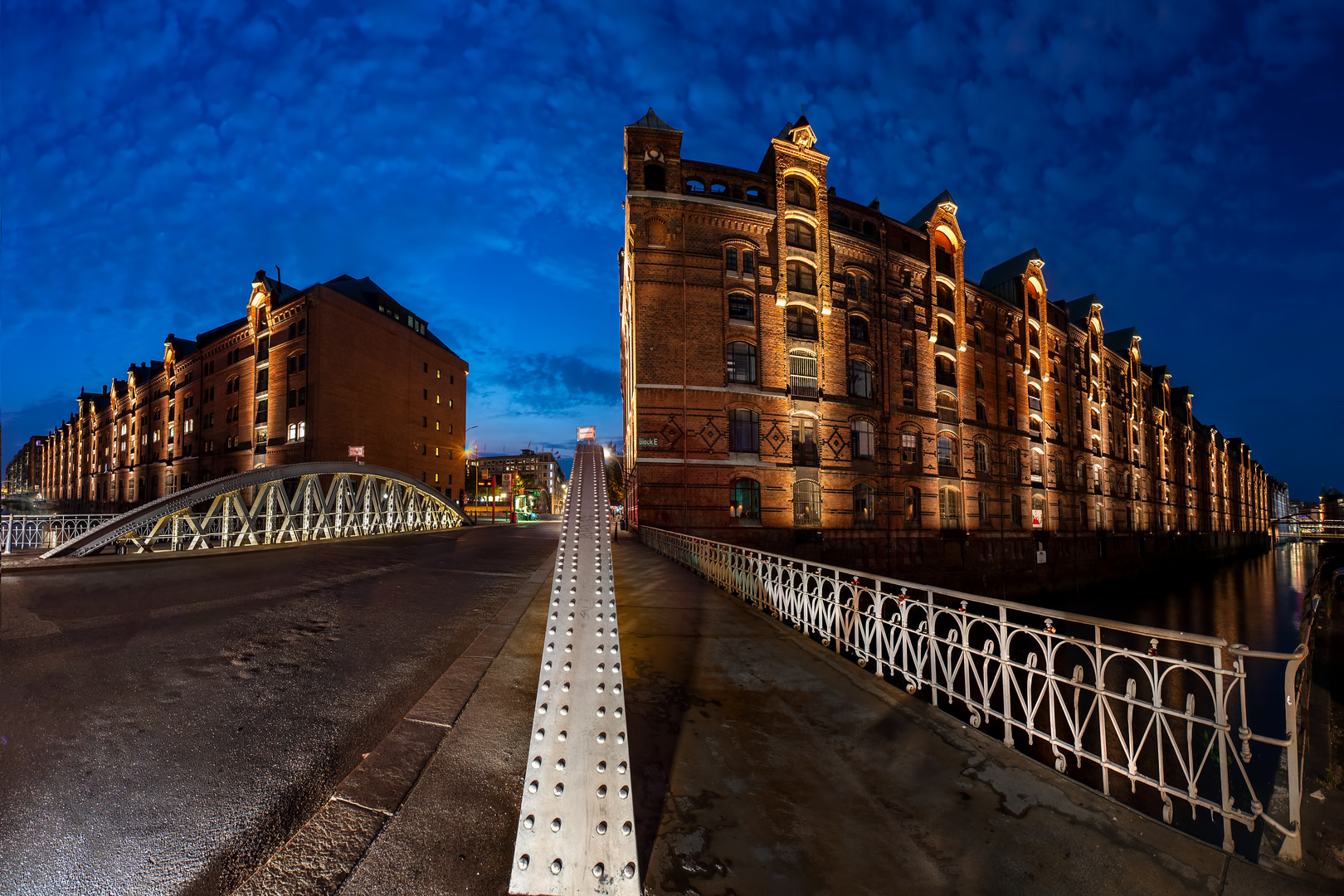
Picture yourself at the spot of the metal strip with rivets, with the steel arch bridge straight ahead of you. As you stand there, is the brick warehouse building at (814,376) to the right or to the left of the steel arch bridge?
right

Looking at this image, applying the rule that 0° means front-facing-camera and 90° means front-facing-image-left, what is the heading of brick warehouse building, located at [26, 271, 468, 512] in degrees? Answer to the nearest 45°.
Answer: approximately 45°

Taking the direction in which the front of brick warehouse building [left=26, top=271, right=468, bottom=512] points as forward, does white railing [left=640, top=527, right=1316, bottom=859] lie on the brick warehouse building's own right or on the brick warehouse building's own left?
on the brick warehouse building's own left

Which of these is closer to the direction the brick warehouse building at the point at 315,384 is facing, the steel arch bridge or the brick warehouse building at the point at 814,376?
the steel arch bridge

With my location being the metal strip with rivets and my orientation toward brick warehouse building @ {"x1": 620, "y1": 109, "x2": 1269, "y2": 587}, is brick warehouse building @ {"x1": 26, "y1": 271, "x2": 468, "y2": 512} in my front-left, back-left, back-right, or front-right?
front-left

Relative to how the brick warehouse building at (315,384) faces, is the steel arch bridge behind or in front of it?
in front

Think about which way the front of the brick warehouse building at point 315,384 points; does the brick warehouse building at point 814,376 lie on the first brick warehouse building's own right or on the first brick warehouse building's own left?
on the first brick warehouse building's own left

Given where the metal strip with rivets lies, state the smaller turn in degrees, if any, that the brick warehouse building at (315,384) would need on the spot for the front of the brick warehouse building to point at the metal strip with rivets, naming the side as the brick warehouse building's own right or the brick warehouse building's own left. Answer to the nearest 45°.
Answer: approximately 45° to the brick warehouse building's own left

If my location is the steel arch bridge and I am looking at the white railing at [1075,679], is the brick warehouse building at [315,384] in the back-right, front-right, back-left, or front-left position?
back-left
